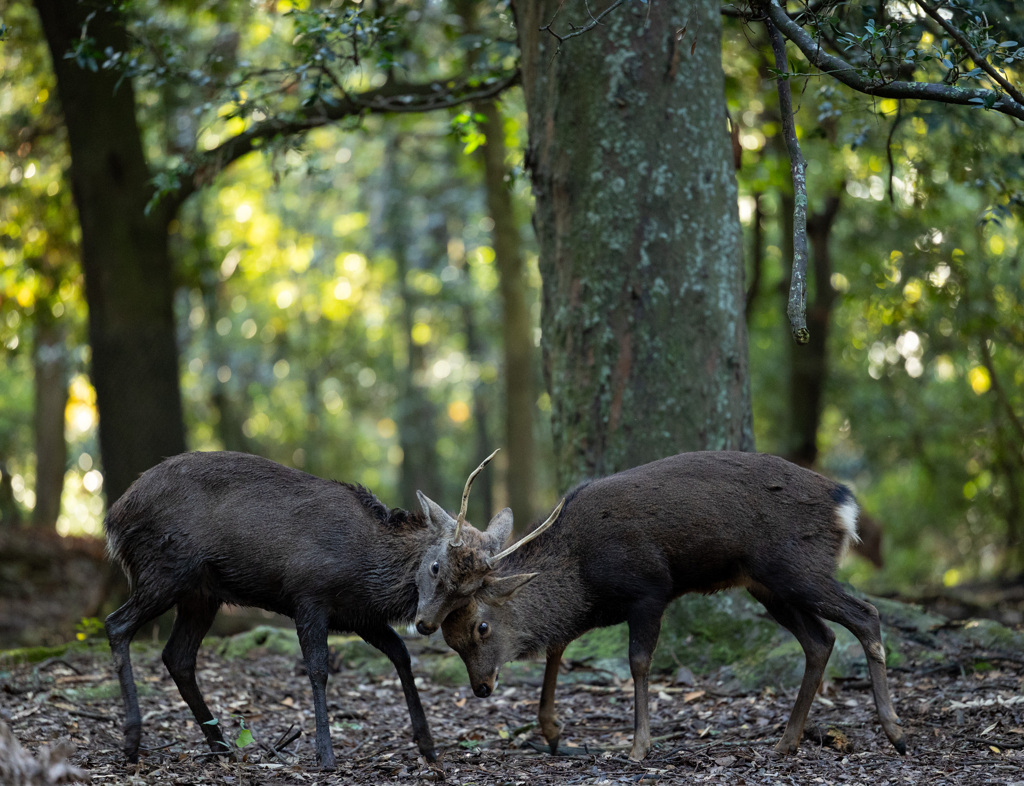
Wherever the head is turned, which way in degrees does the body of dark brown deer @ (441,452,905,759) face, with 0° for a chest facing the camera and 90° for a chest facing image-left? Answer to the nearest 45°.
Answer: approximately 90°

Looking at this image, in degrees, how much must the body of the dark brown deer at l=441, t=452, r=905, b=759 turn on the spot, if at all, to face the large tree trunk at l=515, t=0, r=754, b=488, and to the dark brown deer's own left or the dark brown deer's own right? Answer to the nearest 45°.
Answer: approximately 90° to the dark brown deer's own right

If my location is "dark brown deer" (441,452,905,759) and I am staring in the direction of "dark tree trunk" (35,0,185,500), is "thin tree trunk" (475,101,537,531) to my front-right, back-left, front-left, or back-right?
front-right

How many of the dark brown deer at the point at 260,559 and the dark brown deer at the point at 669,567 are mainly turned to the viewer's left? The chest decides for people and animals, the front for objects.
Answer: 1

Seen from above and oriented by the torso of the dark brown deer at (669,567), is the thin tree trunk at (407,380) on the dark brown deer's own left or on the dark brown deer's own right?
on the dark brown deer's own right

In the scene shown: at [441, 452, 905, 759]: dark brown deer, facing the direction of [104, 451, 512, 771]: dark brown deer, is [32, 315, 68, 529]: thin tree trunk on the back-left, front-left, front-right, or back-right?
front-right

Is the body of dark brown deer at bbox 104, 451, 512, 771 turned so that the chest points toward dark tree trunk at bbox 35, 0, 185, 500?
no

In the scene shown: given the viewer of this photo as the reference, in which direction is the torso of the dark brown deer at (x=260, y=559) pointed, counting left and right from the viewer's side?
facing to the right of the viewer

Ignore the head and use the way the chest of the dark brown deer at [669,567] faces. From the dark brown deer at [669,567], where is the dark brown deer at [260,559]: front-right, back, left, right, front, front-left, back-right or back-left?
front

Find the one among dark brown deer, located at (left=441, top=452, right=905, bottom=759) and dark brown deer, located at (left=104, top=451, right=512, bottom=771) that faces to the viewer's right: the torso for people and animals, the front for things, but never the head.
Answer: dark brown deer, located at (left=104, top=451, right=512, bottom=771)

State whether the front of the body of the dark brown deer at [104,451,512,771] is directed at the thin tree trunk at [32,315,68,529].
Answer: no

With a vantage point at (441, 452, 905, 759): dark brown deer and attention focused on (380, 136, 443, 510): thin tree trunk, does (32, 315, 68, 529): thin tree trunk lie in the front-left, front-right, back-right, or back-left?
front-left

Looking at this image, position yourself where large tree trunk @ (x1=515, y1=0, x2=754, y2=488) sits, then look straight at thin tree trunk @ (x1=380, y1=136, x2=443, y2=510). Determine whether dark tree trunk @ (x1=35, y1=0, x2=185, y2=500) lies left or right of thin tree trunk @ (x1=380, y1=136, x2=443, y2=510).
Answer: left

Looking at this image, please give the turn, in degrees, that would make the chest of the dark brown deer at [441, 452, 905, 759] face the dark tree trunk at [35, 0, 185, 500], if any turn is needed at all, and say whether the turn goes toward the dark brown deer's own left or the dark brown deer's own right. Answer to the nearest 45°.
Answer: approximately 45° to the dark brown deer's own right

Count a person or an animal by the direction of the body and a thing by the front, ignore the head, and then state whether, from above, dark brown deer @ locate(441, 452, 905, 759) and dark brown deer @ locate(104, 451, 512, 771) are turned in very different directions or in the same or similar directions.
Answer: very different directions
